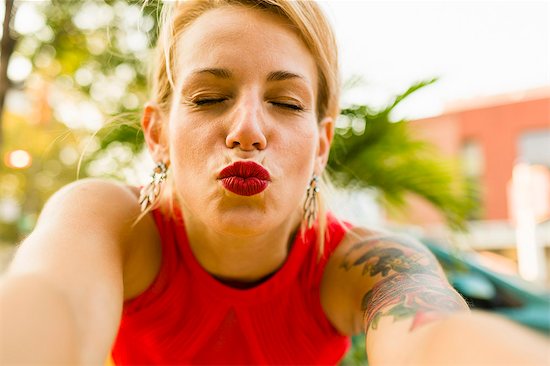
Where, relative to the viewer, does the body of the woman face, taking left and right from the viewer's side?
facing the viewer

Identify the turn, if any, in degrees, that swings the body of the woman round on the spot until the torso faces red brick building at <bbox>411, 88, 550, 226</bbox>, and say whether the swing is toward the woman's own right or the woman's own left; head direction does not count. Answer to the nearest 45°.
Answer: approximately 135° to the woman's own left
